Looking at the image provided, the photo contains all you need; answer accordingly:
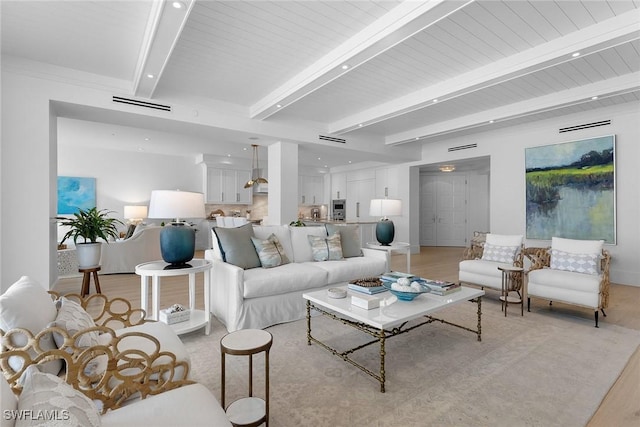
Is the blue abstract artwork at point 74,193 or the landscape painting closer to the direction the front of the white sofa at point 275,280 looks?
the landscape painting

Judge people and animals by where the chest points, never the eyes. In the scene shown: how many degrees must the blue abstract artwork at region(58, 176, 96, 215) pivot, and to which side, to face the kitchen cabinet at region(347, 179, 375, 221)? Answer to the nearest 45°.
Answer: approximately 45° to its left

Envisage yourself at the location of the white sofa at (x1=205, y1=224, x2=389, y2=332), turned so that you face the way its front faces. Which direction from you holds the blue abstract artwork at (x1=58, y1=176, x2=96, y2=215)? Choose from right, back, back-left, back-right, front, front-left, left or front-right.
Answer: back

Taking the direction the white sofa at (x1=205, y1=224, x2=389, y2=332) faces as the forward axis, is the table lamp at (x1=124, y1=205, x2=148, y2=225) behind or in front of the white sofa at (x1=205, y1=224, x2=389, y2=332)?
behind

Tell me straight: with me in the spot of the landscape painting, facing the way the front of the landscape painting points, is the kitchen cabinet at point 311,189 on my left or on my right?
on my right

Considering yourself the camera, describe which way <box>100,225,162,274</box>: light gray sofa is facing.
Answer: facing away from the viewer and to the left of the viewer

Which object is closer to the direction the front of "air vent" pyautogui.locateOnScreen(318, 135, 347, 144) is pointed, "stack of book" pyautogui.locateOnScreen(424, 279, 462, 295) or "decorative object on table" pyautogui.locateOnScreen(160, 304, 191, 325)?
the stack of book

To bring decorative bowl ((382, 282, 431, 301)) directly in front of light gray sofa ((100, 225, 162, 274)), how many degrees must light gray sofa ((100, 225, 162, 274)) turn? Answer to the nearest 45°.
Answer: approximately 135° to its left

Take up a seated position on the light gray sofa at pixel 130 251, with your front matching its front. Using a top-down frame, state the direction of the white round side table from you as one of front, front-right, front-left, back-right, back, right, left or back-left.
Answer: back-left

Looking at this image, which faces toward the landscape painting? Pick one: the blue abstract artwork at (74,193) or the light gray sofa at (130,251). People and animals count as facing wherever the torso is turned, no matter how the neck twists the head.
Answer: the blue abstract artwork

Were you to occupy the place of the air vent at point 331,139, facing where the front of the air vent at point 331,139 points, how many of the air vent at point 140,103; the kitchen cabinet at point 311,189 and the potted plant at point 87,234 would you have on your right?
2

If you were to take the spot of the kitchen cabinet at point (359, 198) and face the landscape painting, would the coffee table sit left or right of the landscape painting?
right
